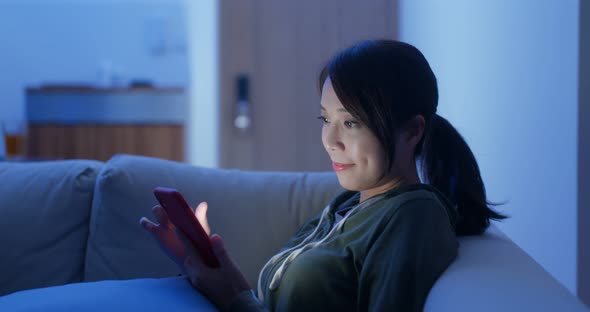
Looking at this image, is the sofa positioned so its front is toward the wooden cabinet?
no

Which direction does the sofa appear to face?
toward the camera

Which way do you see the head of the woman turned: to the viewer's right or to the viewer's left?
to the viewer's left
